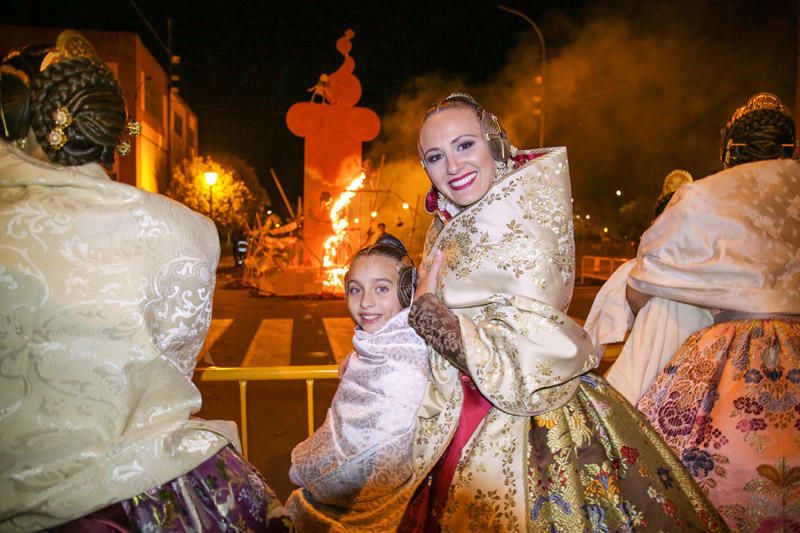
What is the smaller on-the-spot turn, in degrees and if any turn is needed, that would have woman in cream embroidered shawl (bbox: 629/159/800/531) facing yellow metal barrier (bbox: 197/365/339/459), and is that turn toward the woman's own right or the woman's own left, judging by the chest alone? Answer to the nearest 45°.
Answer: approximately 90° to the woman's own left

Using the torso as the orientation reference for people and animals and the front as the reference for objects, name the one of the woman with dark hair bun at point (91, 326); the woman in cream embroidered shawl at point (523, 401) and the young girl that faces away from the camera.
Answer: the woman with dark hair bun

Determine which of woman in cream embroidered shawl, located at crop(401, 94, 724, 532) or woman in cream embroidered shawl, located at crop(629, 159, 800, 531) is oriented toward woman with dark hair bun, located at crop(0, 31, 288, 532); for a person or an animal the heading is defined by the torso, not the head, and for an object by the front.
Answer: woman in cream embroidered shawl, located at crop(401, 94, 724, 532)

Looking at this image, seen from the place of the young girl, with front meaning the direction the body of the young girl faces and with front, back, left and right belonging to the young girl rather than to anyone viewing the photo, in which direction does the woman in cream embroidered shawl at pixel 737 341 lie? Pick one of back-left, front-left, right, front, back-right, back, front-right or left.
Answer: back-left

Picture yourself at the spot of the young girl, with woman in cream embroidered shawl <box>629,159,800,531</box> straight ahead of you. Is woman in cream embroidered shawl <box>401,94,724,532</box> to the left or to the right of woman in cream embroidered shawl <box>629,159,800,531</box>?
right

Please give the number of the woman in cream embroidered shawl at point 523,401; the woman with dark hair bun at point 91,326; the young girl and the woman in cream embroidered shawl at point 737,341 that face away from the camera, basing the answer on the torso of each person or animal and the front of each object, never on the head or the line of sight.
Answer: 2

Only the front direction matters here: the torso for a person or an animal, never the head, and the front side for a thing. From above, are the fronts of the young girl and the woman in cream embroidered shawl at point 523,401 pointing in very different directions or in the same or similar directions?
same or similar directions

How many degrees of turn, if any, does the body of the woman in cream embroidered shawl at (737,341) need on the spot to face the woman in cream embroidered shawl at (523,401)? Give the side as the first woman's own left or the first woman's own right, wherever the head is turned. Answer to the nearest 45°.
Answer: approximately 135° to the first woman's own left

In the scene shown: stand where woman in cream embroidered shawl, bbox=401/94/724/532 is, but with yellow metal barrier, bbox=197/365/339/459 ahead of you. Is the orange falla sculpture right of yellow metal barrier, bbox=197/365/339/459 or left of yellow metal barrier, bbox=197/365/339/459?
right

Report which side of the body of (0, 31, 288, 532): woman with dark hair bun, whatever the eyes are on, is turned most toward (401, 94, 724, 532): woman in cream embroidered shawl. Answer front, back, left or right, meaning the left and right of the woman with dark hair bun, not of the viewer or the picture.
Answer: right

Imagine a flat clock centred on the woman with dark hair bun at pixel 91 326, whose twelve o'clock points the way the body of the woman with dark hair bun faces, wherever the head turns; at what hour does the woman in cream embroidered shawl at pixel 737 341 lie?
The woman in cream embroidered shawl is roughly at 3 o'clock from the woman with dark hair bun.

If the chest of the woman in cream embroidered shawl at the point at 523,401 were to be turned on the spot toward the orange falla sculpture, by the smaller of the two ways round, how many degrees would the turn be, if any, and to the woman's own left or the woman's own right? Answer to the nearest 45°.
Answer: approximately 90° to the woman's own right

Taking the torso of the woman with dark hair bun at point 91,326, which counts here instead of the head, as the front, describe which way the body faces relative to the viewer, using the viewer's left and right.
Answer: facing away from the viewer

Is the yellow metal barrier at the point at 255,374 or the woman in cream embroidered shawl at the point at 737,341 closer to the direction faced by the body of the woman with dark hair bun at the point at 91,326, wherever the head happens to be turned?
the yellow metal barrier

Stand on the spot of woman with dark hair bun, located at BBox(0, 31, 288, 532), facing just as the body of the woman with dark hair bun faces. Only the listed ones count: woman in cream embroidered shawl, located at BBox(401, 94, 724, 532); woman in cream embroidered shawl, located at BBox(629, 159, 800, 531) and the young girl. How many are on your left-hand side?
0

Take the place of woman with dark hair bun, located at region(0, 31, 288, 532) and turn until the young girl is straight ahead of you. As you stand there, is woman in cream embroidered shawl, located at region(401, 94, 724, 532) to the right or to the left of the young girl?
right

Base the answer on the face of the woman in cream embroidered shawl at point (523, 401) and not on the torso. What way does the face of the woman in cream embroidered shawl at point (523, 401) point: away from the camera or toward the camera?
toward the camera
